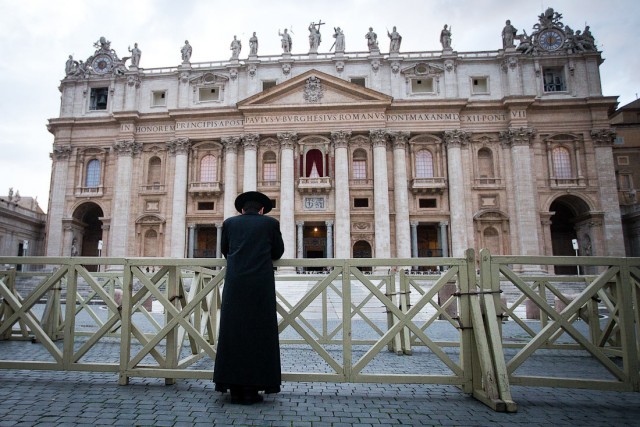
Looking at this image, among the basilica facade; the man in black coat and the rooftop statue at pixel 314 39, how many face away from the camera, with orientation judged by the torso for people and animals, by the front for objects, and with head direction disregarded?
1

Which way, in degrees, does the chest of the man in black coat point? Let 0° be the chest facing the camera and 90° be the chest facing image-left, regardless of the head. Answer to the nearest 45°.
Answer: approximately 180°

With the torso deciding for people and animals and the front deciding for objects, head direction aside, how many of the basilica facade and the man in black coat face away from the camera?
1

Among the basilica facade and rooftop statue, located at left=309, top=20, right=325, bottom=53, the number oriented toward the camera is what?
2

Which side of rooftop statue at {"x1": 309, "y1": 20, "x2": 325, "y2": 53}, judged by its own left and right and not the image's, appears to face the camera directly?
front

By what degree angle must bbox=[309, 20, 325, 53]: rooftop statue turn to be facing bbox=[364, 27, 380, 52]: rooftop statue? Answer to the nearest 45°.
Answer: approximately 90° to its left

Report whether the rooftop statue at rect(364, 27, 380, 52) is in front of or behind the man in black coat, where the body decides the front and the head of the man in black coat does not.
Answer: in front

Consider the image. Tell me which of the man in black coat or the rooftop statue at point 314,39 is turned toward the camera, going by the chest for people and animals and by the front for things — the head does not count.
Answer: the rooftop statue

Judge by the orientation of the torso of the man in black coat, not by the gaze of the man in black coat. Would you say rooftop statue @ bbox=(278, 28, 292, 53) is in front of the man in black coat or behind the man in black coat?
in front

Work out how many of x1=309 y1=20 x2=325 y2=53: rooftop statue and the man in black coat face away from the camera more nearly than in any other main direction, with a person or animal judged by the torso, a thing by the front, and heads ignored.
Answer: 1

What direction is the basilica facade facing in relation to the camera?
toward the camera

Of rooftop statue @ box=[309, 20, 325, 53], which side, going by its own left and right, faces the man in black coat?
front
